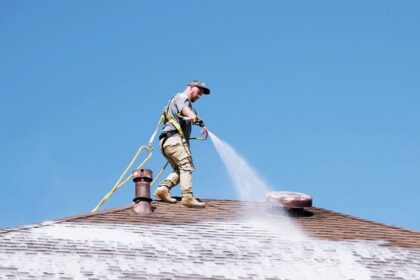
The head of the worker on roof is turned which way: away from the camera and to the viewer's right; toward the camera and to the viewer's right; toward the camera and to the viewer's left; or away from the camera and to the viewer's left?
toward the camera and to the viewer's right

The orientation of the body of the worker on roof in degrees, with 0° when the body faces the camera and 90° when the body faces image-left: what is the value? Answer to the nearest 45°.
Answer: approximately 270°
